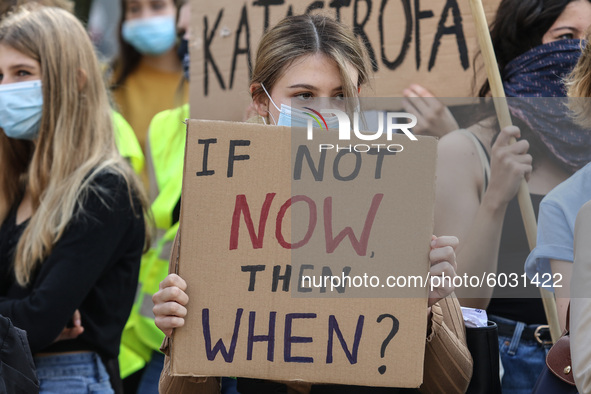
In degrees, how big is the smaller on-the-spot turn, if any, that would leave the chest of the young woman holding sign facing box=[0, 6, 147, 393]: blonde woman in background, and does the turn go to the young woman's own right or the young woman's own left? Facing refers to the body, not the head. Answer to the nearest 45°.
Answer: approximately 135° to the young woman's own right

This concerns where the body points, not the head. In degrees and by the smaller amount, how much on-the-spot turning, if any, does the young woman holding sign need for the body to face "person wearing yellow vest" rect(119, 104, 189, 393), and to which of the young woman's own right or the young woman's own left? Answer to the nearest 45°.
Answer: approximately 135° to the young woman's own right

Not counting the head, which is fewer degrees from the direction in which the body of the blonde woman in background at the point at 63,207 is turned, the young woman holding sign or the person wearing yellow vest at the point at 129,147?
the young woman holding sign

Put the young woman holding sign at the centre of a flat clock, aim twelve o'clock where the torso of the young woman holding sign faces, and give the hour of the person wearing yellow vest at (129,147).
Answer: The person wearing yellow vest is roughly at 5 o'clock from the young woman holding sign.

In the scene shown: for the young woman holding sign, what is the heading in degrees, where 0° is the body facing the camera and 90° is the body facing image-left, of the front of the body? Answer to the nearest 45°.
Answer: approximately 0°

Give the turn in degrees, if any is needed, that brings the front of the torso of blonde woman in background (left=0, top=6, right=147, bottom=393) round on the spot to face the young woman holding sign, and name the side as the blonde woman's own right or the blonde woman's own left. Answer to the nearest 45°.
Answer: approximately 90° to the blonde woman's own left

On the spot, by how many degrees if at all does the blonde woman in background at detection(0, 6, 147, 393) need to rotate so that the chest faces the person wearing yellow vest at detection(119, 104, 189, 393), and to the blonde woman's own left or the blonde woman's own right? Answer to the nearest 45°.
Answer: approximately 180°

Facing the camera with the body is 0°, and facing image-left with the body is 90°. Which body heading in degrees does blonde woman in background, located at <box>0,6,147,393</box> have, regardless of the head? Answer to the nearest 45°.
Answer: approximately 45°

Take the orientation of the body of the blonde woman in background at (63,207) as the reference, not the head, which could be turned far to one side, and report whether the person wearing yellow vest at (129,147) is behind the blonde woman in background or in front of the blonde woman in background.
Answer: behind
